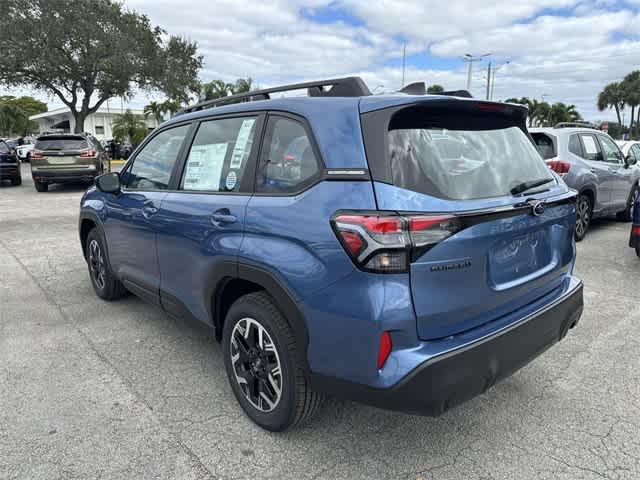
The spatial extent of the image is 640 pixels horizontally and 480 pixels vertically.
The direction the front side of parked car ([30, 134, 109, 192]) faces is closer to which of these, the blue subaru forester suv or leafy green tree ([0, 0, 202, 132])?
the leafy green tree

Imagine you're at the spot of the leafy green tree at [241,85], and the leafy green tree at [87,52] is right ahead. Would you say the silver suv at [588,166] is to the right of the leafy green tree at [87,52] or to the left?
left

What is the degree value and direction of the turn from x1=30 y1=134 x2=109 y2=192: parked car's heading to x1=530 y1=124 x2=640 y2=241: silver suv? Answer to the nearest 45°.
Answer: approximately 135° to its right

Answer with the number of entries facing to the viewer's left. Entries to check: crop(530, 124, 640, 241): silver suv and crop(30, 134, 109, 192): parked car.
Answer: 0

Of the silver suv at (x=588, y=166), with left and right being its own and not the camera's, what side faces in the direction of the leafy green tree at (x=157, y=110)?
left

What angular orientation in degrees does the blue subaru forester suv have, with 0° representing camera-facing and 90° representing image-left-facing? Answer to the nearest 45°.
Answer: approximately 135°

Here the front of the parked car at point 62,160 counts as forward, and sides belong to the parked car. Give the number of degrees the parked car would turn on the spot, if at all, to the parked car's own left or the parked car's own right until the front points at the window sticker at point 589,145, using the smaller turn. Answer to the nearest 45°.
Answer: approximately 135° to the parked car's own right

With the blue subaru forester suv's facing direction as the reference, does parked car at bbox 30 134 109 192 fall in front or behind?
in front

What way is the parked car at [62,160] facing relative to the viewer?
away from the camera

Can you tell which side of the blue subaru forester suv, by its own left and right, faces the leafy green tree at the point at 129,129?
front

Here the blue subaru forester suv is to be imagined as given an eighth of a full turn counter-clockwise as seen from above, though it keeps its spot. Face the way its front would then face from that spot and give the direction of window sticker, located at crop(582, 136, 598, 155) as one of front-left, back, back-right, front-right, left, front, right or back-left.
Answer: back-right

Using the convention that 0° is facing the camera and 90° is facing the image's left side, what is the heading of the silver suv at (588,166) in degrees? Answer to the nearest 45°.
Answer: approximately 225°

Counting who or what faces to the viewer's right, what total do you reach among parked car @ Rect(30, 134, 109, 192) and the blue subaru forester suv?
0

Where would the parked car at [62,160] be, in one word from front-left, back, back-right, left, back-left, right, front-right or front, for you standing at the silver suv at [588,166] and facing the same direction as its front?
back-left

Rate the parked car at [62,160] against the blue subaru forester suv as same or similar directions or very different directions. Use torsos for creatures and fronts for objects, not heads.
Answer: same or similar directions
